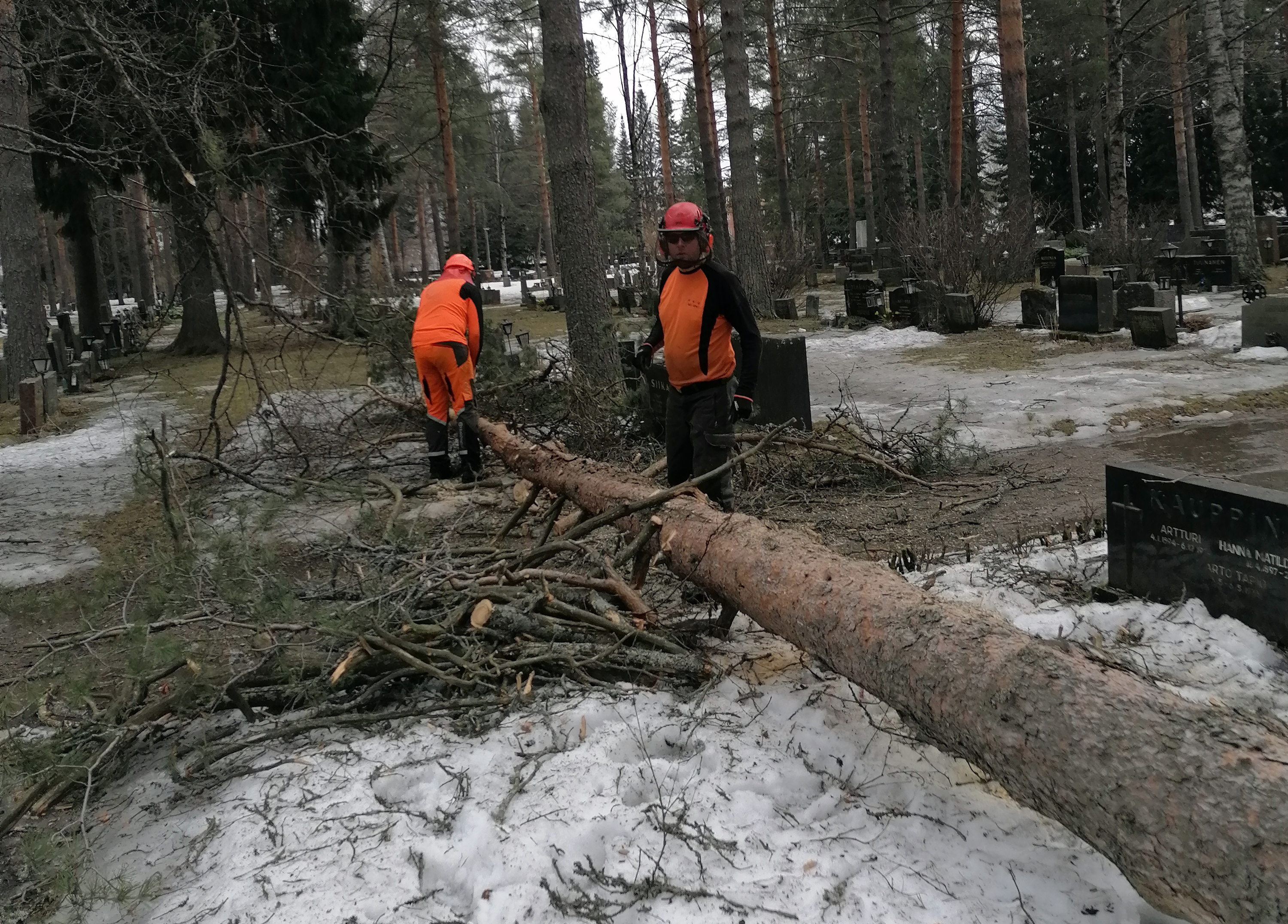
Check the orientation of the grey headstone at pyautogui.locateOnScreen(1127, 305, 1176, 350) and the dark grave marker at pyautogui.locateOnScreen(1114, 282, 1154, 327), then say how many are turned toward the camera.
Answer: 2

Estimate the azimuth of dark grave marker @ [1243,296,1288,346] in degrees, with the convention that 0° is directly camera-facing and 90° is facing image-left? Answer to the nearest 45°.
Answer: approximately 0°

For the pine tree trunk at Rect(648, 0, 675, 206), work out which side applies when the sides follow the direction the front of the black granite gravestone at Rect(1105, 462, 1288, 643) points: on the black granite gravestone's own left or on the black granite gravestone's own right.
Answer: on the black granite gravestone's own right

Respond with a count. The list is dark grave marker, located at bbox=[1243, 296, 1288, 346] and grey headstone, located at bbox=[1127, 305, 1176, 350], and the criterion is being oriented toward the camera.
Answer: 2

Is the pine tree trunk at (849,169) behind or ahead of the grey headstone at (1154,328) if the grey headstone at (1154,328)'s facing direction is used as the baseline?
behind

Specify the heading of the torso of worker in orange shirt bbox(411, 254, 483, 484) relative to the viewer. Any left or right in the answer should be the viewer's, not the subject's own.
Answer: facing away from the viewer and to the right of the viewer

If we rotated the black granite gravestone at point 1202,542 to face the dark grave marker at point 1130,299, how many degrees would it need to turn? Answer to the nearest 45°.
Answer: approximately 135° to its right

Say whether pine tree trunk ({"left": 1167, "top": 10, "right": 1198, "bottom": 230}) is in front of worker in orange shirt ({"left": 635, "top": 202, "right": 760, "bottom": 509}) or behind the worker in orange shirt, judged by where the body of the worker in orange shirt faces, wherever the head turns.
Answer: behind

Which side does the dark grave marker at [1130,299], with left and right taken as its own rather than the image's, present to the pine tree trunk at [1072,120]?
back

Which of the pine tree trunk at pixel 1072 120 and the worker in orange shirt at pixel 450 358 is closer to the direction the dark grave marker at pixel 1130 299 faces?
the worker in orange shirt
